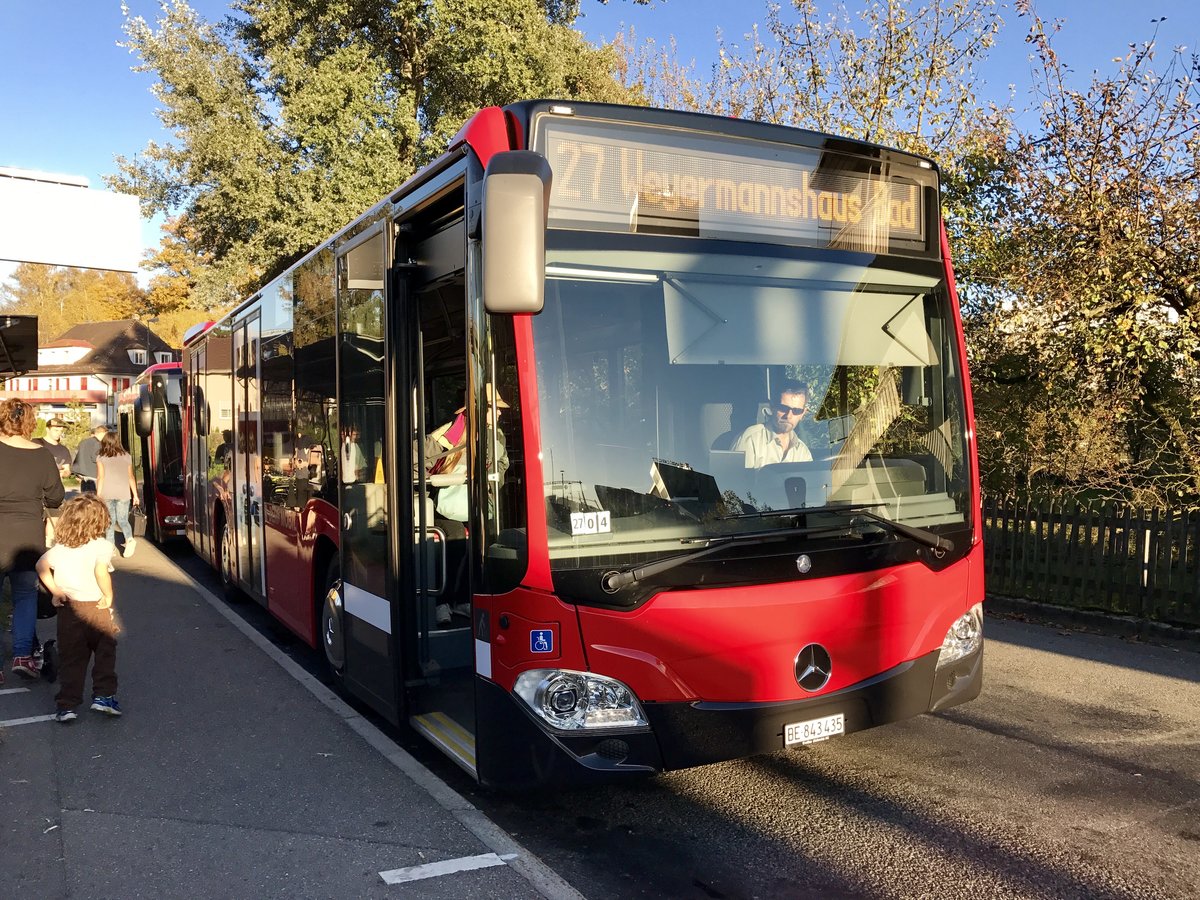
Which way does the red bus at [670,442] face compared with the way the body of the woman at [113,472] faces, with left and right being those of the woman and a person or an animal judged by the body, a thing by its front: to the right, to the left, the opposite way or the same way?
the opposite way

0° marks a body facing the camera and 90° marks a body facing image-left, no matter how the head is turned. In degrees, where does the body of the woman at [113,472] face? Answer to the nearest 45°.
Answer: approximately 180°

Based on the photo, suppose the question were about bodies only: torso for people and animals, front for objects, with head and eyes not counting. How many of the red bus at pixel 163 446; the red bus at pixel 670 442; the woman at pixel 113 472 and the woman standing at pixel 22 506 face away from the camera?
2

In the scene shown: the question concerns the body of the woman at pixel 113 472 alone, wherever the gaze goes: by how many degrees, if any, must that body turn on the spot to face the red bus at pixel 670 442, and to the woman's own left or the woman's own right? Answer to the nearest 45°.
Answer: approximately 180°

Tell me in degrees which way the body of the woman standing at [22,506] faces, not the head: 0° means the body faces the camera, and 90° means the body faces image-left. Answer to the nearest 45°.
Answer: approximately 180°

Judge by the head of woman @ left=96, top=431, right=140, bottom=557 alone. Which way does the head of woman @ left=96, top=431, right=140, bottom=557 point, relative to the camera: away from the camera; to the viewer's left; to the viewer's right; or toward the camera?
away from the camera

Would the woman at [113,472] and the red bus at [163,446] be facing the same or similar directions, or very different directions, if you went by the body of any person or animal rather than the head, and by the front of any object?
very different directions

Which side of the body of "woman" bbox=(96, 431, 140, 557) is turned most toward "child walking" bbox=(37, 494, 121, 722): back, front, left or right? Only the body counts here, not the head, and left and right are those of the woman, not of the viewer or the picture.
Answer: back

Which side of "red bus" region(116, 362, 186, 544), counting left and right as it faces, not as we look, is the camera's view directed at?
front

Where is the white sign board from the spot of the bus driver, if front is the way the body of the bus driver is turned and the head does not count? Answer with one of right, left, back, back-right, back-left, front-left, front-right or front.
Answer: back-right

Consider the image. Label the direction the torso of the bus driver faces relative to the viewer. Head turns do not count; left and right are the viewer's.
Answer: facing the viewer

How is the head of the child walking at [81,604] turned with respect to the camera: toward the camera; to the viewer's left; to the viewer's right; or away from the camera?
away from the camera

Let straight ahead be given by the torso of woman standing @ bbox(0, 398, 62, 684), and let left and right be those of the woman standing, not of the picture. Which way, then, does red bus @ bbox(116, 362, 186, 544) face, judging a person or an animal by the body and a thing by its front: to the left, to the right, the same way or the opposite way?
the opposite way

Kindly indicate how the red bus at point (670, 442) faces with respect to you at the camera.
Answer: facing the viewer and to the right of the viewer
